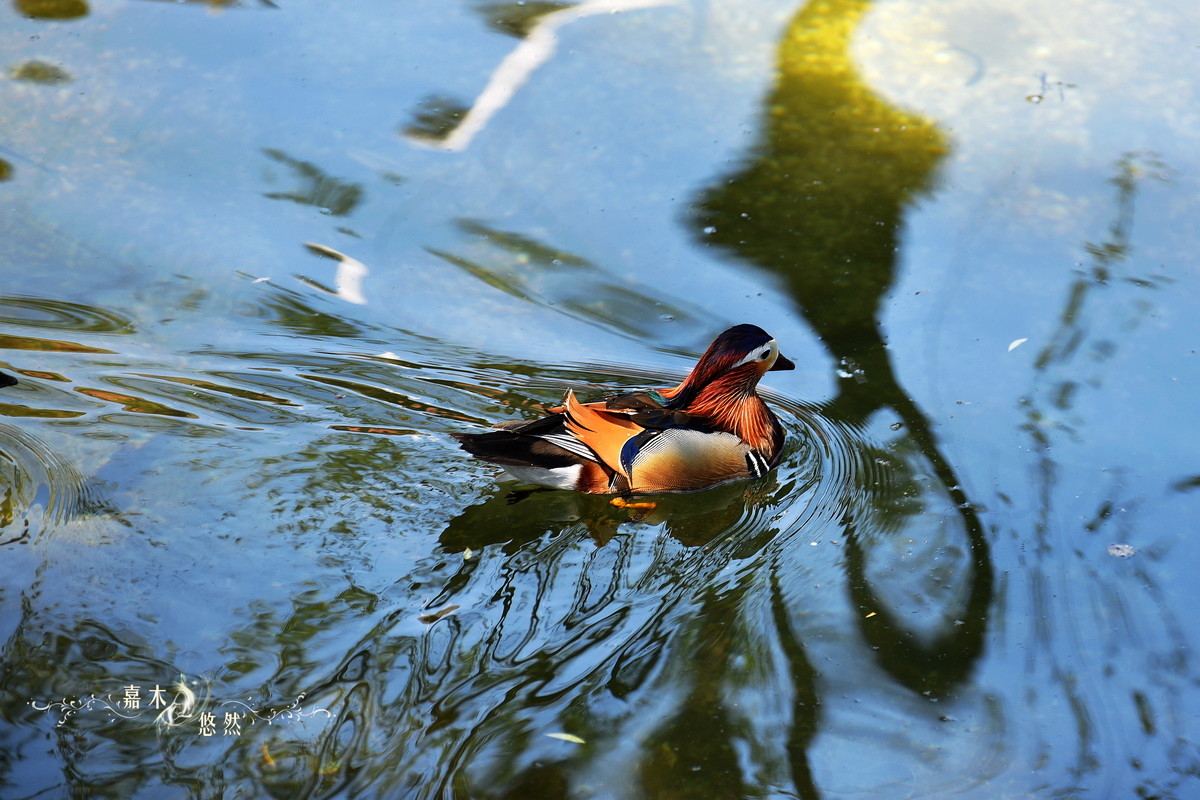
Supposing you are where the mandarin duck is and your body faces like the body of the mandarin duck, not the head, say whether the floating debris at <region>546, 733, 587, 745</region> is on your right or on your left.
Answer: on your right

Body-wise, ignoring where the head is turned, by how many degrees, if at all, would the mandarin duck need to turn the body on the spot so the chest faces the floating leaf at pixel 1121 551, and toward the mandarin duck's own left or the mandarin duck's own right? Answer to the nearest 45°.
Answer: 0° — it already faces it

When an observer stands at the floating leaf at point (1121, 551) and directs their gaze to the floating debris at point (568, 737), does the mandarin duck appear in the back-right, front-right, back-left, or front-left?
front-right

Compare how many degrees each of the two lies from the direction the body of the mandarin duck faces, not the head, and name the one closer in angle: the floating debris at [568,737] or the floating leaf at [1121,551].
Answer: the floating leaf

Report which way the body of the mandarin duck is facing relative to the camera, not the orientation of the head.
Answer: to the viewer's right

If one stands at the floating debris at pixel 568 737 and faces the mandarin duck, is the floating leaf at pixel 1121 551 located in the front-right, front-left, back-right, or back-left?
front-right
